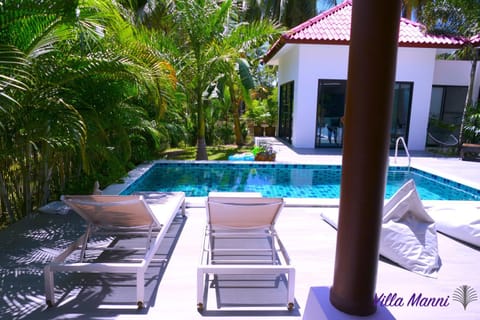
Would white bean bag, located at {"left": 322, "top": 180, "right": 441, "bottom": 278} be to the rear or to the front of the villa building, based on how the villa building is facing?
to the front

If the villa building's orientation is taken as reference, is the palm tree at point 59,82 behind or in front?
in front

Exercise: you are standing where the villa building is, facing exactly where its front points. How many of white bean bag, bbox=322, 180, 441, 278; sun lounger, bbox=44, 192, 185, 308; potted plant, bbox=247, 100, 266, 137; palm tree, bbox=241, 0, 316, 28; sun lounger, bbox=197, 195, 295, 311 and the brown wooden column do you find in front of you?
4

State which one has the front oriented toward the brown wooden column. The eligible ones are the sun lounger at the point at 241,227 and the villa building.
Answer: the villa building

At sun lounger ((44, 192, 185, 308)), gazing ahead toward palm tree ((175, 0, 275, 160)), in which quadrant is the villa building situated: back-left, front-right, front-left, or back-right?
front-right

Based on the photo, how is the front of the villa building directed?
toward the camera

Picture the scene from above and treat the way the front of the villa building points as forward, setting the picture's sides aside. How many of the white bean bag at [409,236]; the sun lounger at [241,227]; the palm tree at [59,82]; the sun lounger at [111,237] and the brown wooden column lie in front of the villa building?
5
